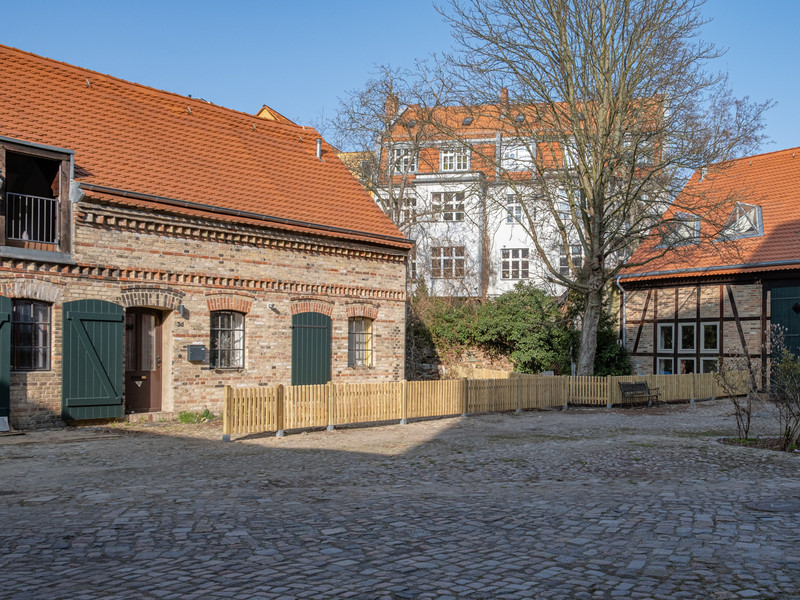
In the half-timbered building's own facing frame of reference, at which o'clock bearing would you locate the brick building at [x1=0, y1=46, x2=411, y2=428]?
The brick building is roughly at 1 o'clock from the half-timbered building.

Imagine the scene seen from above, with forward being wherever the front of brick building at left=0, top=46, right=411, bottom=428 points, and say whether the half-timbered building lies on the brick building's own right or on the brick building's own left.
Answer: on the brick building's own left

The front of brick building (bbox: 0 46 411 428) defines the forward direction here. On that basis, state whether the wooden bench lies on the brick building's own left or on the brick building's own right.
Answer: on the brick building's own left

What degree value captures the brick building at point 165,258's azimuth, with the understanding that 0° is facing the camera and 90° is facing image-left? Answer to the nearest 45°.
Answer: approximately 315°

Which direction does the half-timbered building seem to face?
toward the camera

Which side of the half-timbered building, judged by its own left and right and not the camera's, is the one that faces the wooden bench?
front

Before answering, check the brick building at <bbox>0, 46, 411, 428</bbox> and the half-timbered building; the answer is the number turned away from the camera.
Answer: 0

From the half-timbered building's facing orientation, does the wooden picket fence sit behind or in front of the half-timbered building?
in front
